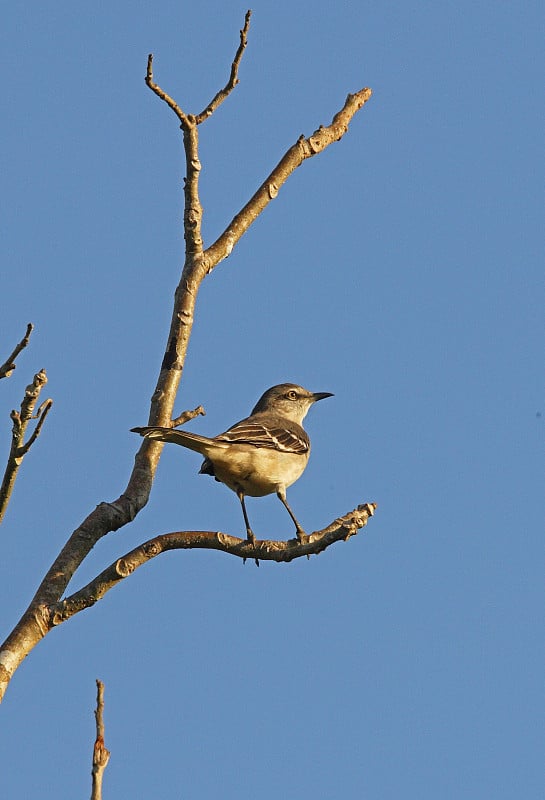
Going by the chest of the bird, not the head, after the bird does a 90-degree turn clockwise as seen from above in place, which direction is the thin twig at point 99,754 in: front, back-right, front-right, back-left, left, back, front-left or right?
front-right

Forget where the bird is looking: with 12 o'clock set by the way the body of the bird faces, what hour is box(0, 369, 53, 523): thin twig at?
The thin twig is roughly at 5 o'clock from the bird.

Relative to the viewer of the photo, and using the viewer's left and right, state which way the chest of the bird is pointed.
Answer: facing away from the viewer and to the right of the viewer
